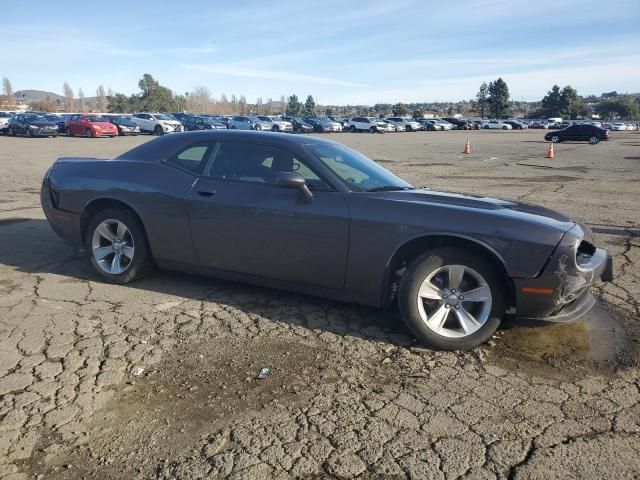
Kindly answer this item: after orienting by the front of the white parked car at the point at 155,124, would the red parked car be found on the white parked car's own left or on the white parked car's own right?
on the white parked car's own right

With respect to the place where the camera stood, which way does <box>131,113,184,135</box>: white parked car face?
facing the viewer and to the right of the viewer

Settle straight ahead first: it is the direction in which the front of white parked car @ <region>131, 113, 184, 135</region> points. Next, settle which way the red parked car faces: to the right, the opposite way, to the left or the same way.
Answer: the same way

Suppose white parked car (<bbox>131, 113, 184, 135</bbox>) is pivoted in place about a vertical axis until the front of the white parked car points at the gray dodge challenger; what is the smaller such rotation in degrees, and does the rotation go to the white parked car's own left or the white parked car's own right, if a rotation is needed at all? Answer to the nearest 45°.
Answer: approximately 45° to the white parked car's own right

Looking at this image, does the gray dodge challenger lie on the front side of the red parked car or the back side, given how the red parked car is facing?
on the front side

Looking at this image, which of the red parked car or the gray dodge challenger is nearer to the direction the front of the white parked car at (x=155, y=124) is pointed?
the gray dodge challenger

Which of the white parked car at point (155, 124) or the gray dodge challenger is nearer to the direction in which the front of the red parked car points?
the gray dodge challenger

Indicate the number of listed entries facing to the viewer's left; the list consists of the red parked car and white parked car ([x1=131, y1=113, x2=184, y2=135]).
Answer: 0

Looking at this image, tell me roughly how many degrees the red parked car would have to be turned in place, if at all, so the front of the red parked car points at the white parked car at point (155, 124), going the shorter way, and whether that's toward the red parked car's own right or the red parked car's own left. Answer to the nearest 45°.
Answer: approximately 90° to the red parked car's own left
